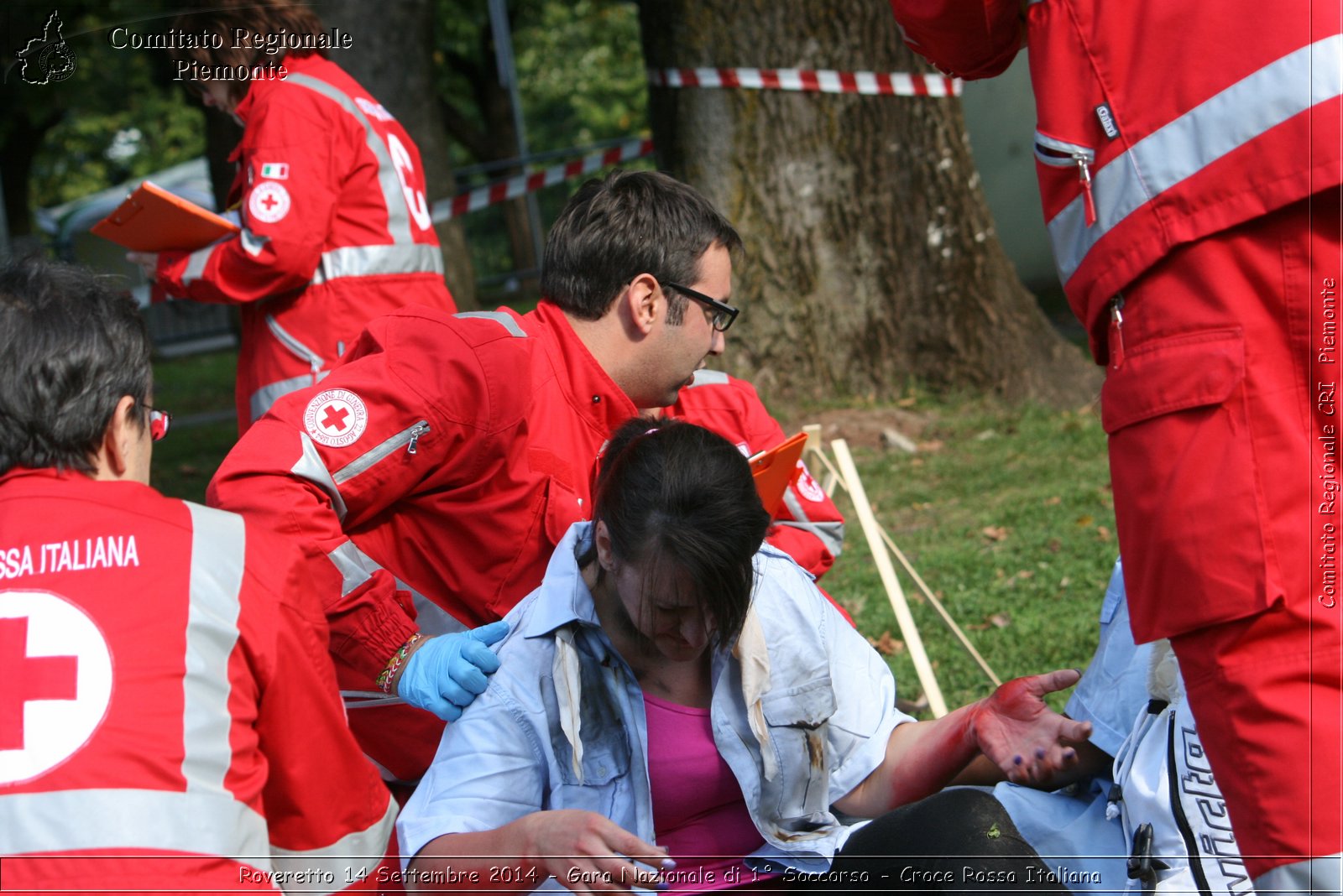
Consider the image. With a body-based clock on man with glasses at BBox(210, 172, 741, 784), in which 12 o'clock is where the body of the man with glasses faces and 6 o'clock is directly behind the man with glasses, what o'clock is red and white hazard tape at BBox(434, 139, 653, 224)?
The red and white hazard tape is roughly at 9 o'clock from the man with glasses.

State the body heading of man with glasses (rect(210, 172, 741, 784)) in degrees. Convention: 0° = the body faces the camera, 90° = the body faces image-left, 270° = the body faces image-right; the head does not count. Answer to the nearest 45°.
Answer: approximately 270°

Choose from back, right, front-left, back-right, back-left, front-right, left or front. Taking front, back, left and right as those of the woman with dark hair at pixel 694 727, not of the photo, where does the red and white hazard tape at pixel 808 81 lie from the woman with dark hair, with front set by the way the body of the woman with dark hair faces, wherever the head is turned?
back

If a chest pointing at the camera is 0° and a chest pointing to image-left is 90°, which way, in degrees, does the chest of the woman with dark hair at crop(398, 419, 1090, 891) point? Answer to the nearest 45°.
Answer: approximately 0°

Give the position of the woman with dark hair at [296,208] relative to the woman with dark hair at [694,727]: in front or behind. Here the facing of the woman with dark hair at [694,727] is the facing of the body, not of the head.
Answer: behind

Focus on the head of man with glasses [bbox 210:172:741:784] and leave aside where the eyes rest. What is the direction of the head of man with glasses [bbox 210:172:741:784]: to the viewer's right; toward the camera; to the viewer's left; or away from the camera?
to the viewer's right

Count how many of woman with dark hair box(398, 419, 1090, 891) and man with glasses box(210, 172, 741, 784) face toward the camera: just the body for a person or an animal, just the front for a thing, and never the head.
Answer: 1

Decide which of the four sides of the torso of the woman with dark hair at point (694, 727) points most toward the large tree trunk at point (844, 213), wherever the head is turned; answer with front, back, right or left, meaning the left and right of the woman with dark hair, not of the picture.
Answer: back

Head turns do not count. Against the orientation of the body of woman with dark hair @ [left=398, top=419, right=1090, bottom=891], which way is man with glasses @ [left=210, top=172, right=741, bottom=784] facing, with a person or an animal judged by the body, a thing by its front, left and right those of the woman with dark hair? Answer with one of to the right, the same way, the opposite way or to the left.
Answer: to the left

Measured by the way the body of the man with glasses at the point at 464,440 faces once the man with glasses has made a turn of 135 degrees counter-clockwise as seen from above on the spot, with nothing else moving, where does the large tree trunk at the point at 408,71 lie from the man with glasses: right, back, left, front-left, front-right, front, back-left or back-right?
front-right
